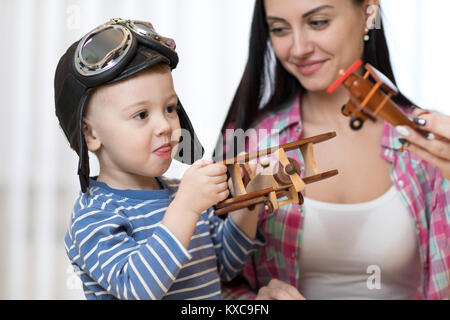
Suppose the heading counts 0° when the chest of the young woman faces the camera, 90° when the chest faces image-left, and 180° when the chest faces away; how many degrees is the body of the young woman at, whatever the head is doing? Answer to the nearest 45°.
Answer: approximately 0°

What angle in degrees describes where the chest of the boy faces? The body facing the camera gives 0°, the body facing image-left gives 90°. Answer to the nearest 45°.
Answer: approximately 315°
